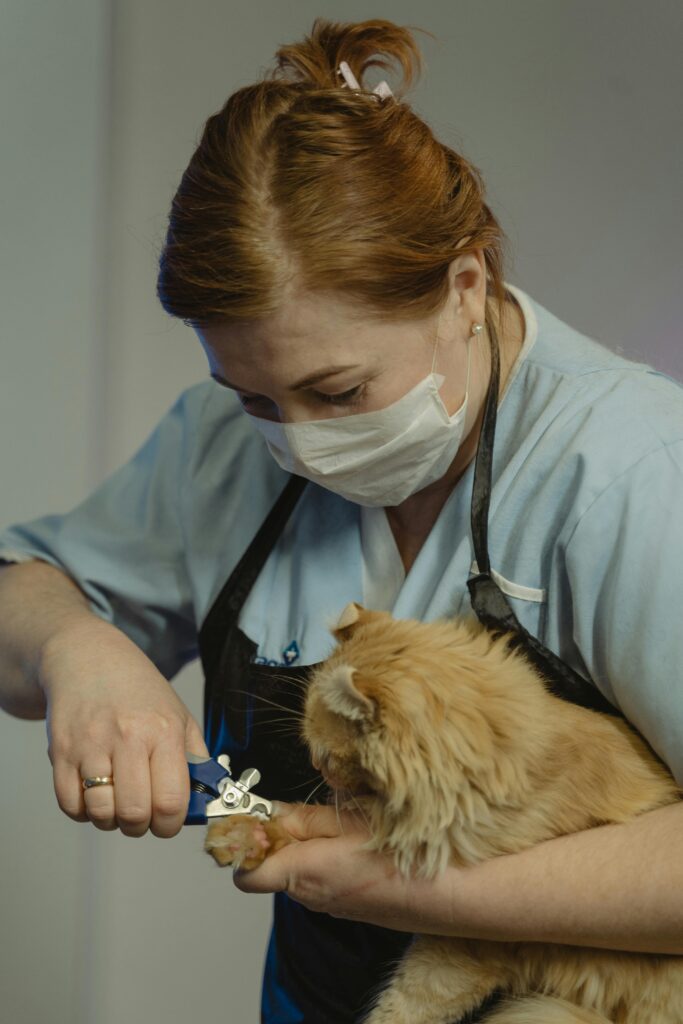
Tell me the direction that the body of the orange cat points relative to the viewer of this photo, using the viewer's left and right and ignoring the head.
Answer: facing to the left of the viewer

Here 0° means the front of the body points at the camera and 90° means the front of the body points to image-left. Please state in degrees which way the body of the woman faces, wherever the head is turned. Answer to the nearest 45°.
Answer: approximately 45°
